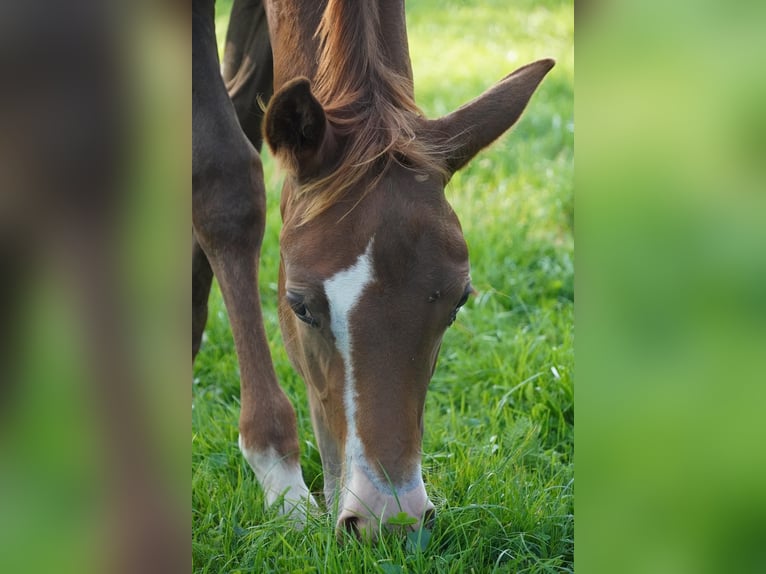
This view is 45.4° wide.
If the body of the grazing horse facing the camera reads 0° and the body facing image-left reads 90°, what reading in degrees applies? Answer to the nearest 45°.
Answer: approximately 0°
